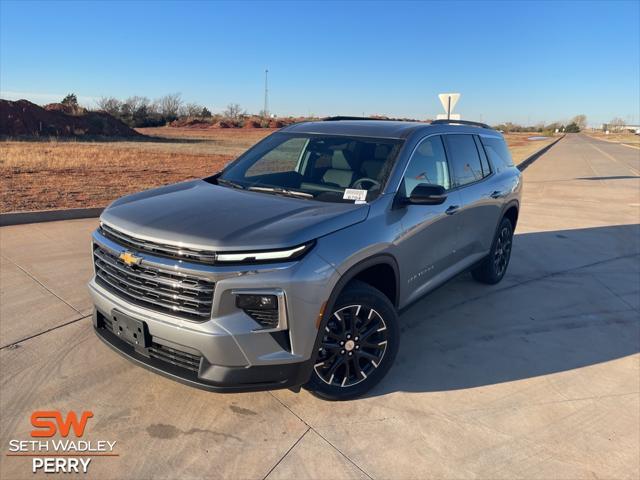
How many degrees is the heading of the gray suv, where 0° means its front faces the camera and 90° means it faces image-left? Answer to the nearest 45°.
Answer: approximately 45°

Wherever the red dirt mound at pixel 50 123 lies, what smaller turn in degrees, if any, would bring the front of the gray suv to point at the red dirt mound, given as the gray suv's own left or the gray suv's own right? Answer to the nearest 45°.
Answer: approximately 90° to the gray suv's own right
